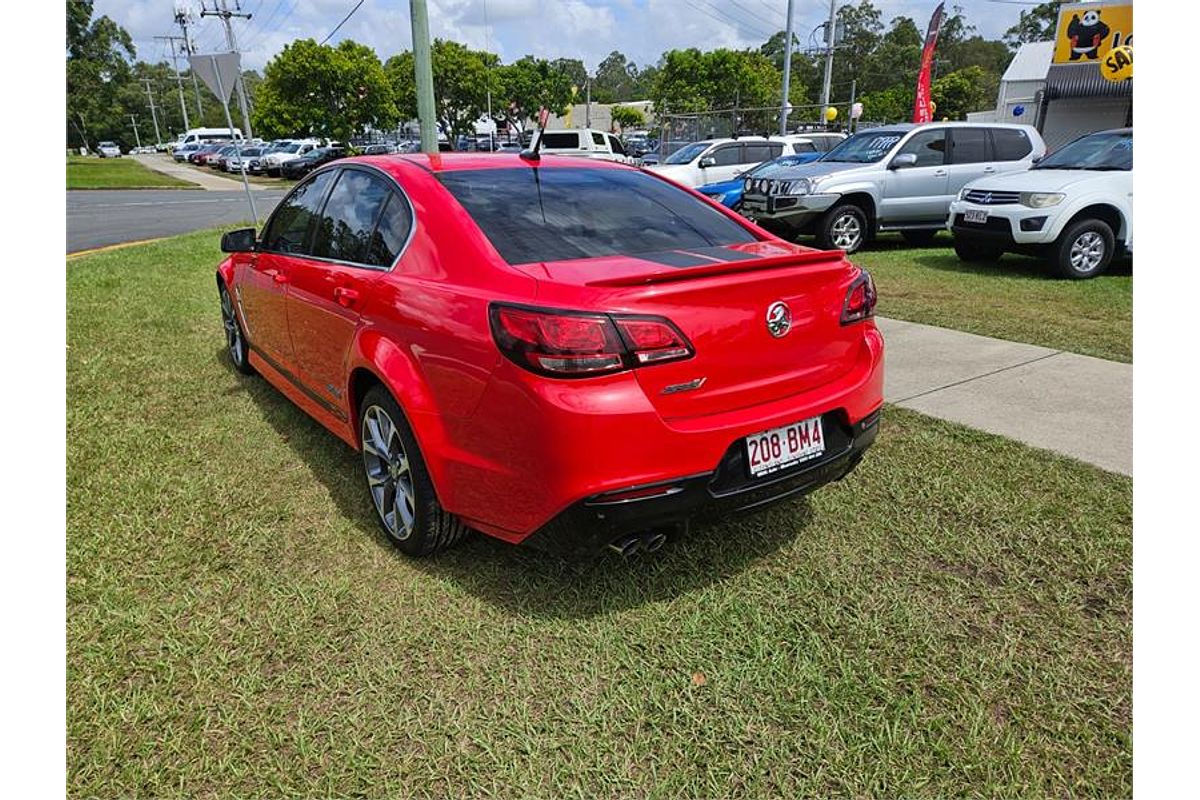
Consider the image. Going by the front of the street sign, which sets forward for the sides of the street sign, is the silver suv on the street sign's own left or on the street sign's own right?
on the street sign's own right

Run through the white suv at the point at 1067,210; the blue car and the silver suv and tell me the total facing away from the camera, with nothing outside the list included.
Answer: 0

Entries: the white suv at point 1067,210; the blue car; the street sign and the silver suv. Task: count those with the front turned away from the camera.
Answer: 1

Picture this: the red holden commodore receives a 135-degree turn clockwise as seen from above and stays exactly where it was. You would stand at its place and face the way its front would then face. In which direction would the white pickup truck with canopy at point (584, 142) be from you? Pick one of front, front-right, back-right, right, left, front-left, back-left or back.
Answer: left

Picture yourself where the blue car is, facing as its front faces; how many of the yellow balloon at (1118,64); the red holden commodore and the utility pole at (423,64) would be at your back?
1

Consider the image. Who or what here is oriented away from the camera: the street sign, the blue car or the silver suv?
the street sign

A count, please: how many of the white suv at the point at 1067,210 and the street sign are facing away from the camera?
1

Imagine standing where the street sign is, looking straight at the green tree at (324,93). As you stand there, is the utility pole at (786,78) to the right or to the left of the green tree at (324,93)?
right

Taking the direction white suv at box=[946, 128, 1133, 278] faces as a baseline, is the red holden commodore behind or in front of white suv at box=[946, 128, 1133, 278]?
in front
